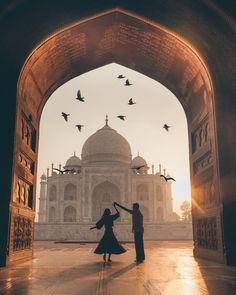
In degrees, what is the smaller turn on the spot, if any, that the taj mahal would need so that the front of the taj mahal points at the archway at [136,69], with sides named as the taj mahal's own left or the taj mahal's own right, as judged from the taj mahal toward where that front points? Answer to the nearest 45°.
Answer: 0° — it already faces it

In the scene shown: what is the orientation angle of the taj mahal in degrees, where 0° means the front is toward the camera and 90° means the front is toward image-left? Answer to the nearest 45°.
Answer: approximately 0°
